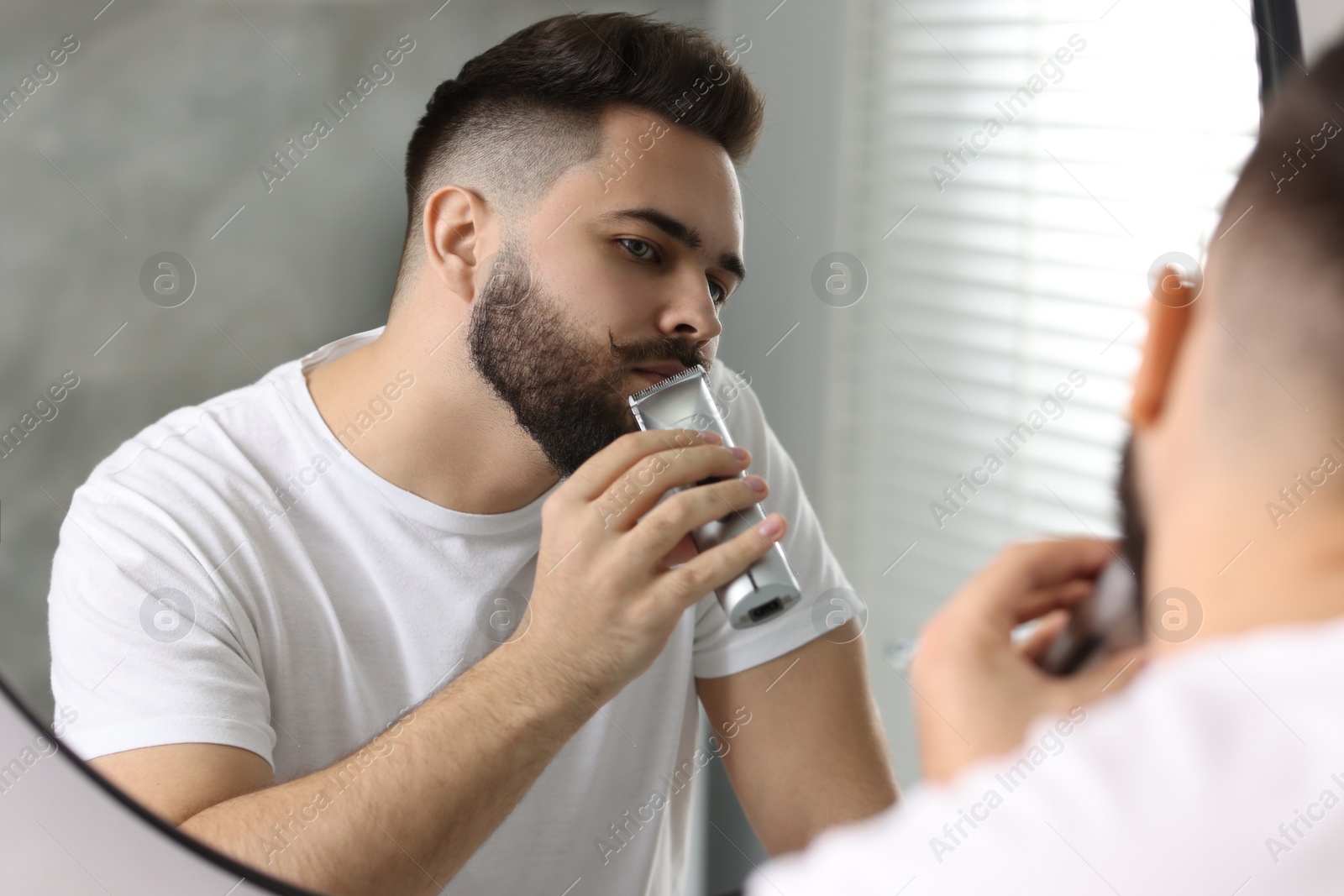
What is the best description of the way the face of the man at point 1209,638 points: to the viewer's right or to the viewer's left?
to the viewer's left

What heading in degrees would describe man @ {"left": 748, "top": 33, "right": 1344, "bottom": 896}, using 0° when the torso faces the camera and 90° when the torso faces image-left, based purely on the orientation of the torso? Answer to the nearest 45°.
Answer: approximately 180°
